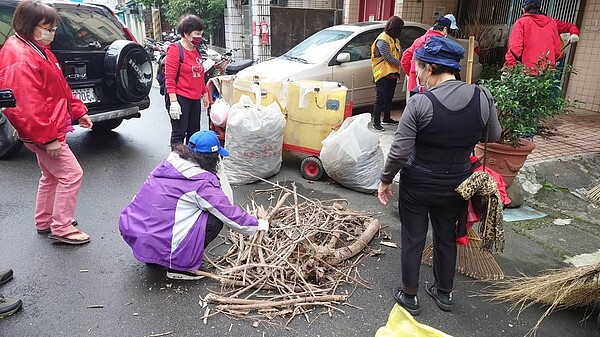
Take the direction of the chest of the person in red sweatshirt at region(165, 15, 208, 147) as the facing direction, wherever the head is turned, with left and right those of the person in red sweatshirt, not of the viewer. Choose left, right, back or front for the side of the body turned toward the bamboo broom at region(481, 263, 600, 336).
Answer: front

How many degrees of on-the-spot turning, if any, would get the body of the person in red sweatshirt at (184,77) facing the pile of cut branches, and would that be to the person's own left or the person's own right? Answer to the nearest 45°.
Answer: approximately 45° to the person's own right

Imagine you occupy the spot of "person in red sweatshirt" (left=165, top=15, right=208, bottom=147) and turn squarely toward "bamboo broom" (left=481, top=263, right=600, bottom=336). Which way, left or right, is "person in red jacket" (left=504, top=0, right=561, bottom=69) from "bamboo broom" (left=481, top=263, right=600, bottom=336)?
left

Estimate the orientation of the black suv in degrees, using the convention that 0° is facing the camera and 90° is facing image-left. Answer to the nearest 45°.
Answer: approximately 135°

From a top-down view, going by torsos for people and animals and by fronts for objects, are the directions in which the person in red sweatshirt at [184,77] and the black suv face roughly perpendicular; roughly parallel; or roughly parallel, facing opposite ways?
roughly parallel, facing opposite ways

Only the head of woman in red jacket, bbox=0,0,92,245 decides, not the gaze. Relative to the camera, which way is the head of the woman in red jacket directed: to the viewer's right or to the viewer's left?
to the viewer's right

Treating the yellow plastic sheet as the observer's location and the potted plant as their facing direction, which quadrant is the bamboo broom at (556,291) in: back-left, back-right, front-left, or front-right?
front-right

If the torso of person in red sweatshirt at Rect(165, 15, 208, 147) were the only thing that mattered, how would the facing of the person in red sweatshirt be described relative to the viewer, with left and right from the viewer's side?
facing the viewer and to the right of the viewer

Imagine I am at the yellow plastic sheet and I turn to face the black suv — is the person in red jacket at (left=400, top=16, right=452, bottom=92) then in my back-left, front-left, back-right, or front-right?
front-right

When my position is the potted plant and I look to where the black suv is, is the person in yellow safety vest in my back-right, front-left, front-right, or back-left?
front-right
